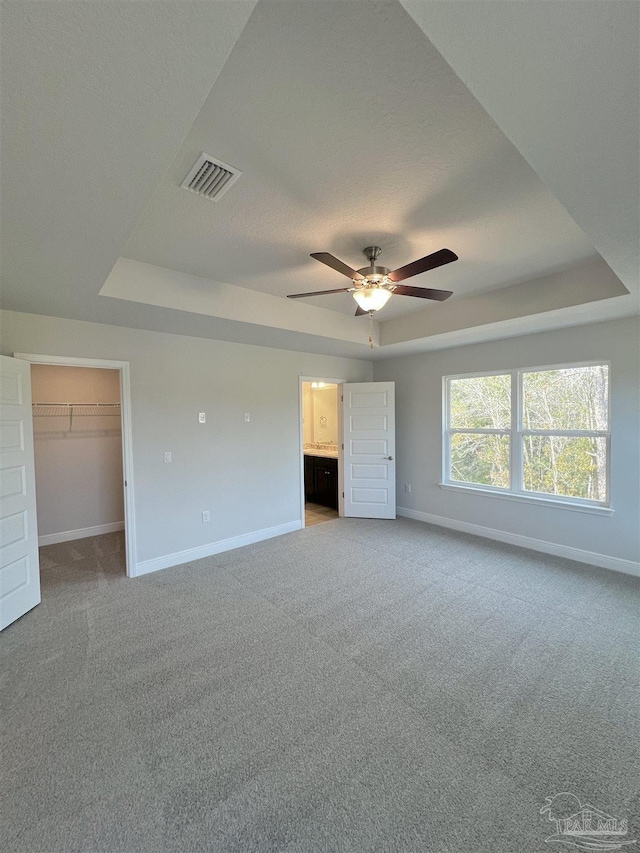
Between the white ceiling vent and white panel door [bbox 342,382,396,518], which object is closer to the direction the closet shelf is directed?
the white ceiling vent

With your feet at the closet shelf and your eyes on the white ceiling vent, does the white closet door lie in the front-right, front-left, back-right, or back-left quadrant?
front-right

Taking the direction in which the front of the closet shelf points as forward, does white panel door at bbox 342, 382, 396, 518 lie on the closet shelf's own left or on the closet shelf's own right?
on the closet shelf's own left

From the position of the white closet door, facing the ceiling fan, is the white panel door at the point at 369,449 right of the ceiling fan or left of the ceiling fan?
left

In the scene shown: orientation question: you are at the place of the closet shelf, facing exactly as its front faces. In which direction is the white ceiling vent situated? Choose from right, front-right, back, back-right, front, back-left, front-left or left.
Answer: front

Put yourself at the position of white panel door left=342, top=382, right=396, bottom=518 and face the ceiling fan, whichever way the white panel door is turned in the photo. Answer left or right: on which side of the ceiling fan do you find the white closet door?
right

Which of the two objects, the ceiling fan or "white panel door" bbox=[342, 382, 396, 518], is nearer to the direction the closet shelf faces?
the ceiling fan

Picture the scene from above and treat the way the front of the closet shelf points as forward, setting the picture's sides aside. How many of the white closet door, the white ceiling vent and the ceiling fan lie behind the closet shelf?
0

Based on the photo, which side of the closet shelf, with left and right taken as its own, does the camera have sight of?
front

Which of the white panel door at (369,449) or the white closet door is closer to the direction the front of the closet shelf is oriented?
the white closet door
